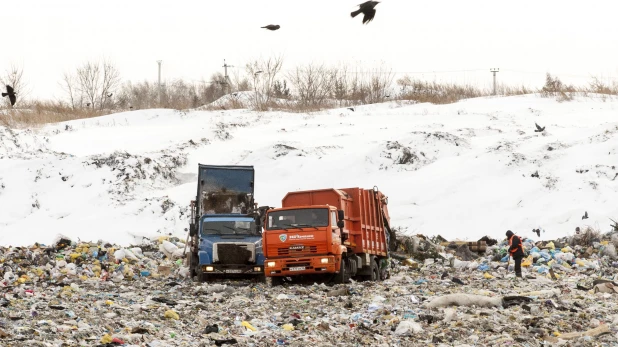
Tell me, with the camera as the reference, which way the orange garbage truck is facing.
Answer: facing the viewer and to the left of the viewer

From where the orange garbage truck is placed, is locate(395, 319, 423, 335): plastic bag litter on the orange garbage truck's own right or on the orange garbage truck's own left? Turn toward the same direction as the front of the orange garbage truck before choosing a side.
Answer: on the orange garbage truck's own left

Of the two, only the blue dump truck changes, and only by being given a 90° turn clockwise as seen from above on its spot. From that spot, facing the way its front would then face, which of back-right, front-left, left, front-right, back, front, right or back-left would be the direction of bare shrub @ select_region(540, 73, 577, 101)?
back-right

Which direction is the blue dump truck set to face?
toward the camera

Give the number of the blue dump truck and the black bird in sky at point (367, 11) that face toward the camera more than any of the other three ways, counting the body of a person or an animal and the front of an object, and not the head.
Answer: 1

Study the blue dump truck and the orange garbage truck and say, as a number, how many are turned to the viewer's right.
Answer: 0

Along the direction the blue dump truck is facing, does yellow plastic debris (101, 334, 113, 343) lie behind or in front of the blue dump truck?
in front

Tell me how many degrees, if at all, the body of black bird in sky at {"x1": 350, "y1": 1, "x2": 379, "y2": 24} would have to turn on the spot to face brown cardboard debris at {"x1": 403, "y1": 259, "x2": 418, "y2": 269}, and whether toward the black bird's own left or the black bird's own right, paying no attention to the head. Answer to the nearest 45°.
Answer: approximately 90° to the black bird's own left

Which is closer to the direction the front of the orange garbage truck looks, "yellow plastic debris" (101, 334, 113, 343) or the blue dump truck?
the yellow plastic debris
